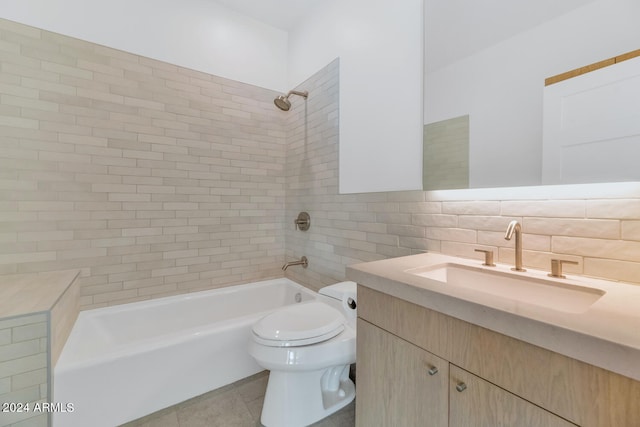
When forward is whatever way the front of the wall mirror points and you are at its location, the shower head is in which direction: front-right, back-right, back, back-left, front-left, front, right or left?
right

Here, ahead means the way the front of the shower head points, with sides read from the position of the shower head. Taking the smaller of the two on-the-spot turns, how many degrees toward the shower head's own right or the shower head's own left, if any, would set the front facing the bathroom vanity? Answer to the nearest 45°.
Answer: approximately 45° to the shower head's own left

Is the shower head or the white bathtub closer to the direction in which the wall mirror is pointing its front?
the white bathtub

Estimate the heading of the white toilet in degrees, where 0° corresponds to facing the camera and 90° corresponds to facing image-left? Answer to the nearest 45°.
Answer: approximately 45°

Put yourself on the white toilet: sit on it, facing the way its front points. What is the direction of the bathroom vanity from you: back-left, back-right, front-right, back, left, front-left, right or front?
left
